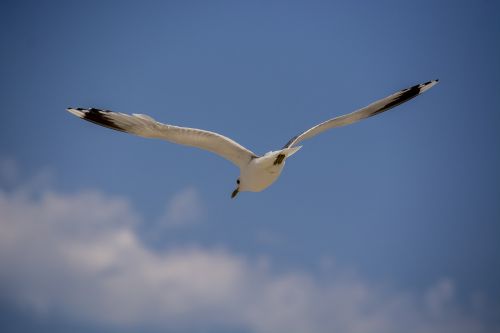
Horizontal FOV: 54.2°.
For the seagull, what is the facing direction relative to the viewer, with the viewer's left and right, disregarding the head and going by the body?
facing away from the viewer and to the left of the viewer
